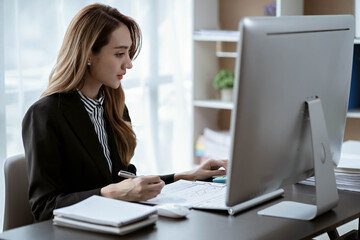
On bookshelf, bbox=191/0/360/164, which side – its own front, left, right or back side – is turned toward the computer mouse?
front

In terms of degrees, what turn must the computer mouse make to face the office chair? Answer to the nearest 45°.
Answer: approximately 135° to its left

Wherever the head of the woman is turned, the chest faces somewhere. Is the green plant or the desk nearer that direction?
the desk

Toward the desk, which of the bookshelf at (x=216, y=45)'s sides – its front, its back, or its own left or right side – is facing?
front

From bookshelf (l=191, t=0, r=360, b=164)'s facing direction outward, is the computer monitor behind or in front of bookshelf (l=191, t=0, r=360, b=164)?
in front

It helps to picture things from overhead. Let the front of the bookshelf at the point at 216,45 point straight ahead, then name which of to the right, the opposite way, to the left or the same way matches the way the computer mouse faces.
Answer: to the left

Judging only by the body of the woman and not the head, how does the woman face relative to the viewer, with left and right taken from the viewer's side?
facing the viewer and to the right of the viewer

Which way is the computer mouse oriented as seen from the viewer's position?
to the viewer's right

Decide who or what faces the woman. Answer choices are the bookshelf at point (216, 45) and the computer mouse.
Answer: the bookshelf

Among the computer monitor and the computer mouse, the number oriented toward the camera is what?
0

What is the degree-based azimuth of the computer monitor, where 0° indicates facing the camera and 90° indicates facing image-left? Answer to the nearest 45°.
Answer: approximately 135°

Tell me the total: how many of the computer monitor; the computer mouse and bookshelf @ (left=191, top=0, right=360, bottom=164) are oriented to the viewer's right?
1
